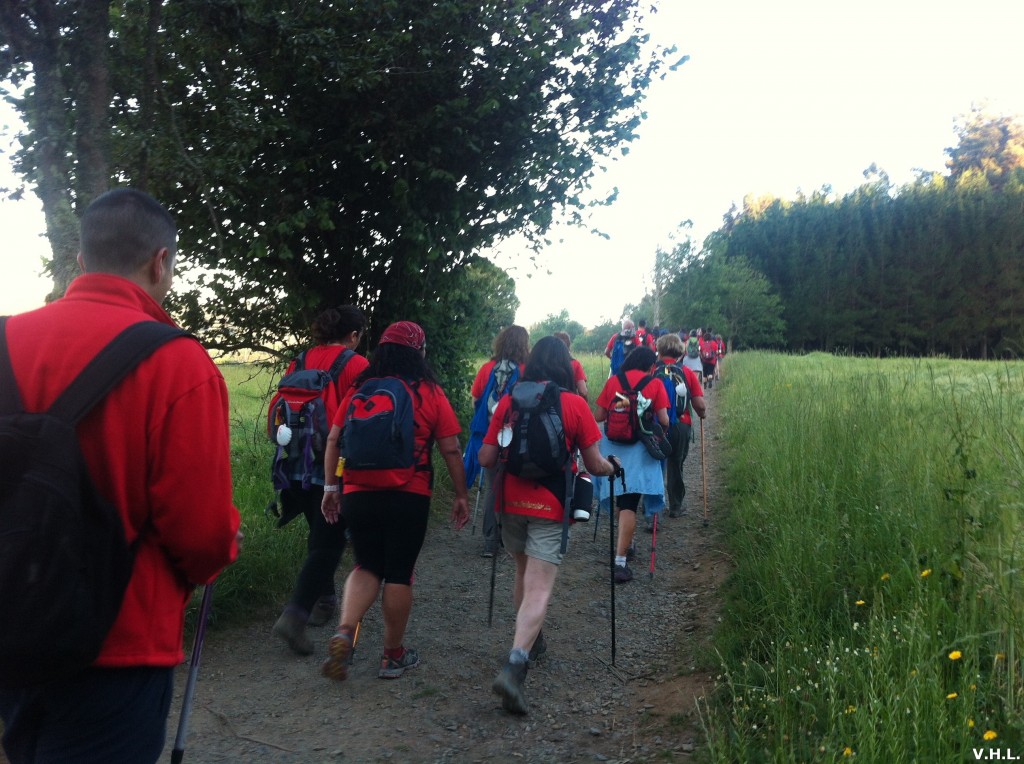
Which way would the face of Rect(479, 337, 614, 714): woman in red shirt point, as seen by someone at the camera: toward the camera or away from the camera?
away from the camera

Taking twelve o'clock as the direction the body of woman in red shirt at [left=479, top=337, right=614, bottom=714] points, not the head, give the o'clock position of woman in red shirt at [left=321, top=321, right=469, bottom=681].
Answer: woman in red shirt at [left=321, top=321, right=469, bottom=681] is roughly at 9 o'clock from woman in red shirt at [left=479, top=337, right=614, bottom=714].

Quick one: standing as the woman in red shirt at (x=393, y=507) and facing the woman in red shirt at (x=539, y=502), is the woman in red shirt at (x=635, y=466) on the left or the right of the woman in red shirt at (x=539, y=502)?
left

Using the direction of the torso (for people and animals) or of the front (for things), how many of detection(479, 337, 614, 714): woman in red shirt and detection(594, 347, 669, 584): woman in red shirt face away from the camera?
2

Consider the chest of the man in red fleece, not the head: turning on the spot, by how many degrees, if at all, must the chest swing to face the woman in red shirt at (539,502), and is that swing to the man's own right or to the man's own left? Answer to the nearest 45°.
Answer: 0° — they already face them

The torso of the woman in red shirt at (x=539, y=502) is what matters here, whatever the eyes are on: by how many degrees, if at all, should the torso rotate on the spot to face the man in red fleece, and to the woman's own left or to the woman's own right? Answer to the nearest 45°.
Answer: approximately 180°

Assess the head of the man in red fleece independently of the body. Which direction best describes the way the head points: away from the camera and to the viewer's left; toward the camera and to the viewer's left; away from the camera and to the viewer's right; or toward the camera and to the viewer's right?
away from the camera and to the viewer's right

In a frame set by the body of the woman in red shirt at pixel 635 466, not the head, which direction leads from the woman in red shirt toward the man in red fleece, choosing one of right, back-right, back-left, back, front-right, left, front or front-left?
back

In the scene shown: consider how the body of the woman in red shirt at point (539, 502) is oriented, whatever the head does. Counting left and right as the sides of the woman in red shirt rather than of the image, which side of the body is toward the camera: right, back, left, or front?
back

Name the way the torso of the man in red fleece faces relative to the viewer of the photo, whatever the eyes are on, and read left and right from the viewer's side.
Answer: facing away from the viewer and to the right of the viewer

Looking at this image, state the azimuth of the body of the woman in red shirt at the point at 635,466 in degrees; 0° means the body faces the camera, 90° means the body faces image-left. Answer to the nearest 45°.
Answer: approximately 180°
